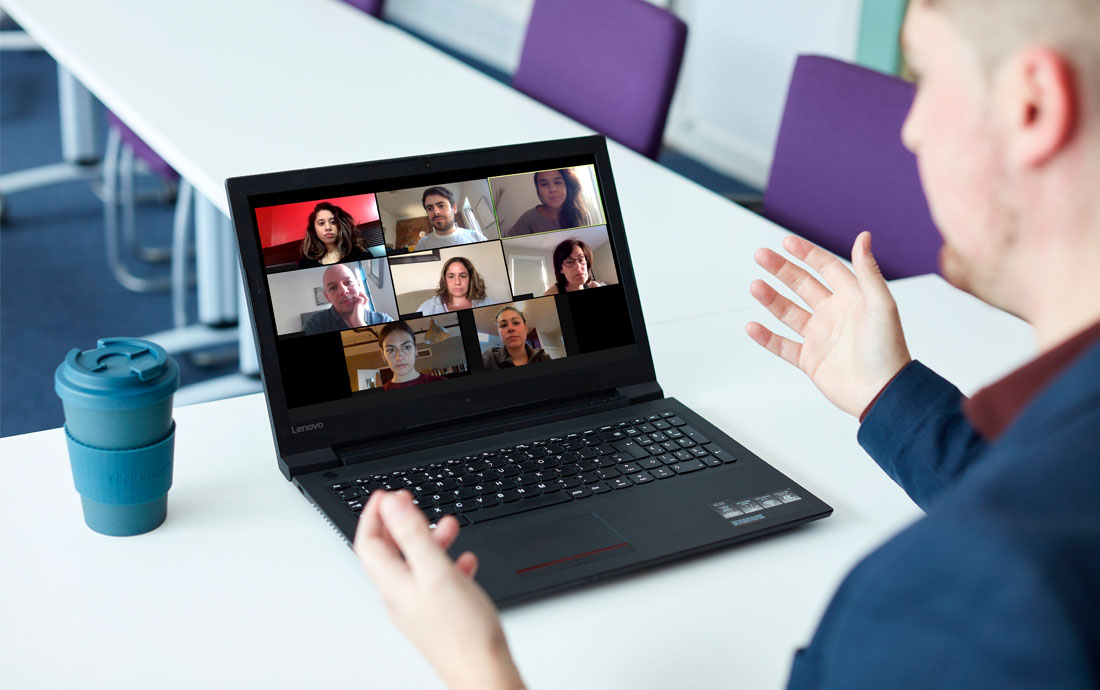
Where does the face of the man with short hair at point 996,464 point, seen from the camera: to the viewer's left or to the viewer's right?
to the viewer's left

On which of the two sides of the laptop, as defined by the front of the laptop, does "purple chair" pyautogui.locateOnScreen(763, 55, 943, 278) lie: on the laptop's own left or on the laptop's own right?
on the laptop's own left

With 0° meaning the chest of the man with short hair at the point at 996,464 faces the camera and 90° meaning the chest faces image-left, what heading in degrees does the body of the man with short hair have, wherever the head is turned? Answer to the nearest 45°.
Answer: approximately 135°

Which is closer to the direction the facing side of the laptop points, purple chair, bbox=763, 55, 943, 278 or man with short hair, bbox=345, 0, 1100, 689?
the man with short hair

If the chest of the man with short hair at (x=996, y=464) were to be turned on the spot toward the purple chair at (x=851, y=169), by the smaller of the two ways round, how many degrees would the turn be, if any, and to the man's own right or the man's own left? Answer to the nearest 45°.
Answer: approximately 45° to the man's own right

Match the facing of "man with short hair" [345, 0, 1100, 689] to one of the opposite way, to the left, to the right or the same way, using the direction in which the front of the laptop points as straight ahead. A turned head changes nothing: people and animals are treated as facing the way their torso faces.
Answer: the opposite way

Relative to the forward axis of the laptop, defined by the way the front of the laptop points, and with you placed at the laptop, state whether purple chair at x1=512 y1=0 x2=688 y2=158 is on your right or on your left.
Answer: on your left
